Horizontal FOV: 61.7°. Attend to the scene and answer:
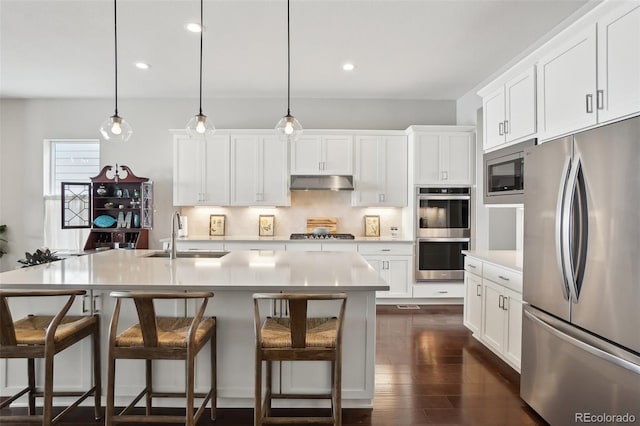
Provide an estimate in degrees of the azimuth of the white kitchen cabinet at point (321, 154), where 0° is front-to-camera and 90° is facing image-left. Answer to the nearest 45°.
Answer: approximately 0°

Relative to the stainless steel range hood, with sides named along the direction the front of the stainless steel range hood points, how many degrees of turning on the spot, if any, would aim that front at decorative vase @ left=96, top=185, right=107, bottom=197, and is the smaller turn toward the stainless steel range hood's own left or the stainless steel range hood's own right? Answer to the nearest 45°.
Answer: approximately 90° to the stainless steel range hood's own right

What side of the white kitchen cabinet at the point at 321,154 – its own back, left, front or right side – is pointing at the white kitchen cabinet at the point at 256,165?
right

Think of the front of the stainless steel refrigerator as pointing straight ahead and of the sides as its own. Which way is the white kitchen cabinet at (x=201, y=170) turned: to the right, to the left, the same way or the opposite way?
to the left

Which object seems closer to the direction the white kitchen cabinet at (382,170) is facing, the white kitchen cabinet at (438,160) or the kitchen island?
the kitchen island
